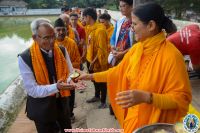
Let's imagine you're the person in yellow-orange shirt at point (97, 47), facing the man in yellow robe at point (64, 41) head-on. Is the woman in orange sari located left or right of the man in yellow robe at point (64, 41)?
left

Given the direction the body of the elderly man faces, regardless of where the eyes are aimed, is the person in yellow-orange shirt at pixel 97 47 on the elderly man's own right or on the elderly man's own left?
on the elderly man's own left

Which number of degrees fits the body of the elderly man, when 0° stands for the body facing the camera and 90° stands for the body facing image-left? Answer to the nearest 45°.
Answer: approximately 315°

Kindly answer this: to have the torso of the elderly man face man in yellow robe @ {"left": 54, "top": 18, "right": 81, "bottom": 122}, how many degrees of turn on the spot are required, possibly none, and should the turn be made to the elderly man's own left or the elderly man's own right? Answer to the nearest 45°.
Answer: approximately 135° to the elderly man's own left

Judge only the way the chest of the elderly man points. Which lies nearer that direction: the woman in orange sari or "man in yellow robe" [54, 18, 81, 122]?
the woman in orange sari

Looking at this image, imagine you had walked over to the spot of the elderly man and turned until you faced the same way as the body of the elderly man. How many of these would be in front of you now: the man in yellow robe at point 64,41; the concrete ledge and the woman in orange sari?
1

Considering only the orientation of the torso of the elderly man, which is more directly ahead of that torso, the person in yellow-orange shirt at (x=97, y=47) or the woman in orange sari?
the woman in orange sari

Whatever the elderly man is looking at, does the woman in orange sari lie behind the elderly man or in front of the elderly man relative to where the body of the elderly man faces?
in front
